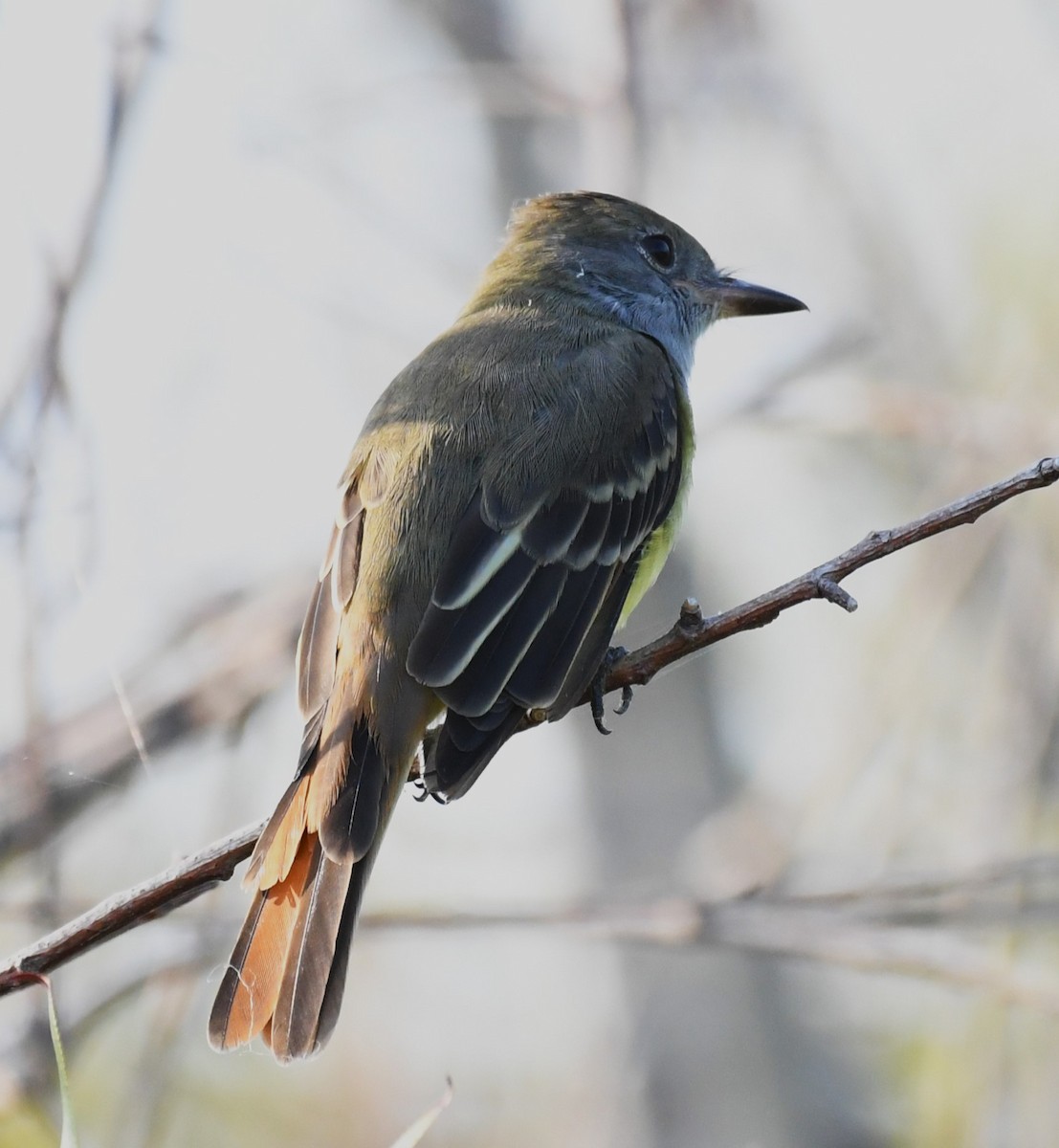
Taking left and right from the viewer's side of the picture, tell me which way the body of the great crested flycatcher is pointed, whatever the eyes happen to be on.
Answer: facing away from the viewer and to the right of the viewer
